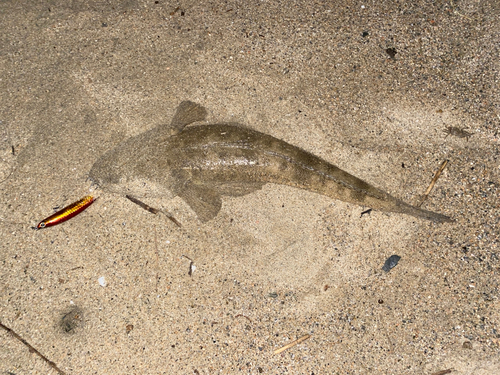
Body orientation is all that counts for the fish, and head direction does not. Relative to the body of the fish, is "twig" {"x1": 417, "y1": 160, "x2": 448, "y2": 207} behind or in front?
behind

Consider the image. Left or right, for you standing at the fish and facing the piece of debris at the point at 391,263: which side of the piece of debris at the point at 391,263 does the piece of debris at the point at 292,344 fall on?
right

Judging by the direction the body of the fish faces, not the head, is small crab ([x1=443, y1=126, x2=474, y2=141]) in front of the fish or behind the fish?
behind

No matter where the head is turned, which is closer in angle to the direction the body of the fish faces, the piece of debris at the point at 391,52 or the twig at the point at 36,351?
the twig

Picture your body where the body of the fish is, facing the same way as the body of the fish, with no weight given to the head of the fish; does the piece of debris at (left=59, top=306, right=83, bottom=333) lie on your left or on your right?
on your left

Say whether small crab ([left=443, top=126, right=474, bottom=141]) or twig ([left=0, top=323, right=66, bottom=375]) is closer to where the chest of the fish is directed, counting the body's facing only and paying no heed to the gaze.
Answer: the twig

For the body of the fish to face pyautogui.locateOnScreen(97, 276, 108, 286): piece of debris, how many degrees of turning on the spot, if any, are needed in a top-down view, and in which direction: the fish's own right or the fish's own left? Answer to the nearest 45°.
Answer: approximately 45° to the fish's own left

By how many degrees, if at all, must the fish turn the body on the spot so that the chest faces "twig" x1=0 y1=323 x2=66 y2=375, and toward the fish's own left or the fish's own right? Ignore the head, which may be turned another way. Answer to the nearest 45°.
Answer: approximately 45° to the fish's own left

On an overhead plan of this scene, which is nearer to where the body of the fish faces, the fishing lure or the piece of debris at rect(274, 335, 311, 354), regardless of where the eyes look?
the fishing lure

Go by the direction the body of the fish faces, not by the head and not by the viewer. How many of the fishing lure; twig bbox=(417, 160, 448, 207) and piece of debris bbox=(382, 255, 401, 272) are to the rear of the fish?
2

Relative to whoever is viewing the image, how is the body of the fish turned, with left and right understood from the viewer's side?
facing to the left of the viewer

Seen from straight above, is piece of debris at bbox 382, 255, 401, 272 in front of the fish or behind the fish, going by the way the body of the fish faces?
behind
